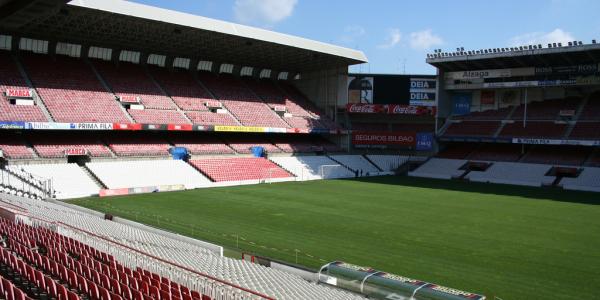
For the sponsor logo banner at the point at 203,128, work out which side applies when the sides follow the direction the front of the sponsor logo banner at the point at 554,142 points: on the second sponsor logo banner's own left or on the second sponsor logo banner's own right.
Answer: on the second sponsor logo banner's own right
